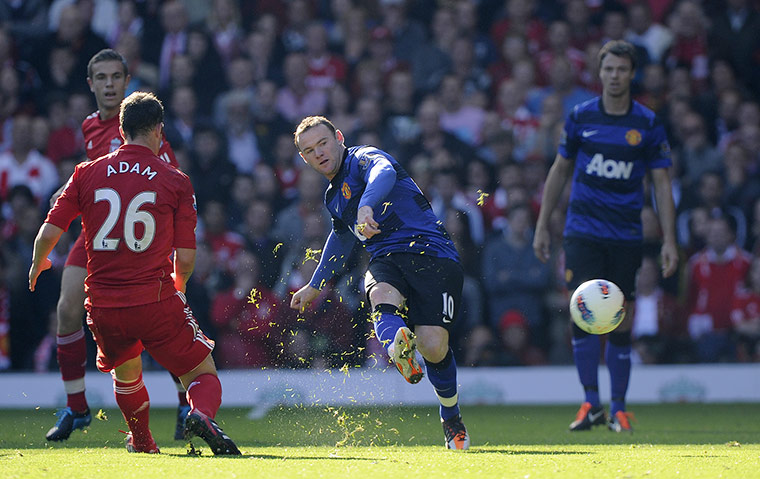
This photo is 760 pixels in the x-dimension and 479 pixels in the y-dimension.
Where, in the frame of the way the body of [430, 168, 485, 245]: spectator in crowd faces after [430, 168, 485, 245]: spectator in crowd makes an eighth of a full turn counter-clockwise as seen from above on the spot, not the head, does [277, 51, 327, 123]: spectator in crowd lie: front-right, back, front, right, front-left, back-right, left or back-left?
back

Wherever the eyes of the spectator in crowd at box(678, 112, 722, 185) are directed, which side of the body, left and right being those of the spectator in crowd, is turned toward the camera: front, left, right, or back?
front

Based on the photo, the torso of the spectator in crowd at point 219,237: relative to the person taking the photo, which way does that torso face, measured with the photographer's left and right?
facing the viewer

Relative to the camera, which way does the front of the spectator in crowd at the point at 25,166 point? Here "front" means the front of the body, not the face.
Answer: toward the camera

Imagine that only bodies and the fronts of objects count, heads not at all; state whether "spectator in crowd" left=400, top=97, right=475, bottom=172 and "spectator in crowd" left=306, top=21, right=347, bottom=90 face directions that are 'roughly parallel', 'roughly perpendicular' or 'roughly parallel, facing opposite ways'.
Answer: roughly parallel

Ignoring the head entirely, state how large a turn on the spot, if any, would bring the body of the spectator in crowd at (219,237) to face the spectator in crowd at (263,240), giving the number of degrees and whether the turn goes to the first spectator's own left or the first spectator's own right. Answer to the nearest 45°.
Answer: approximately 45° to the first spectator's own left

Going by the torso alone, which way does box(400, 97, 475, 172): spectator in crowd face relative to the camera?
toward the camera

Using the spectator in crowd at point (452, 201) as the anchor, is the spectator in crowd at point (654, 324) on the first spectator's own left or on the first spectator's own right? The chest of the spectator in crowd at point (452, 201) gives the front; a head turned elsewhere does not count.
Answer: on the first spectator's own left

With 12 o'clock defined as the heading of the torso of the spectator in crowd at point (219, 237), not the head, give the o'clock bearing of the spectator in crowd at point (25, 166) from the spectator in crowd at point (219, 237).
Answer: the spectator in crowd at point (25, 166) is roughly at 4 o'clock from the spectator in crowd at point (219, 237).

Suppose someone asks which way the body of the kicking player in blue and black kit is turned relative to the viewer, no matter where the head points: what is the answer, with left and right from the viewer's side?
facing the viewer and to the left of the viewer

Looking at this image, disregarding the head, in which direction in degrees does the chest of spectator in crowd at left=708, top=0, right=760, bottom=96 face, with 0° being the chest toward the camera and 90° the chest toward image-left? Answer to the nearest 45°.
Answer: approximately 0°

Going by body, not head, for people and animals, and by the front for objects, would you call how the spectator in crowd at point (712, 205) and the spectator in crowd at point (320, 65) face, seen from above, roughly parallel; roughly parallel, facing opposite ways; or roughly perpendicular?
roughly parallel
